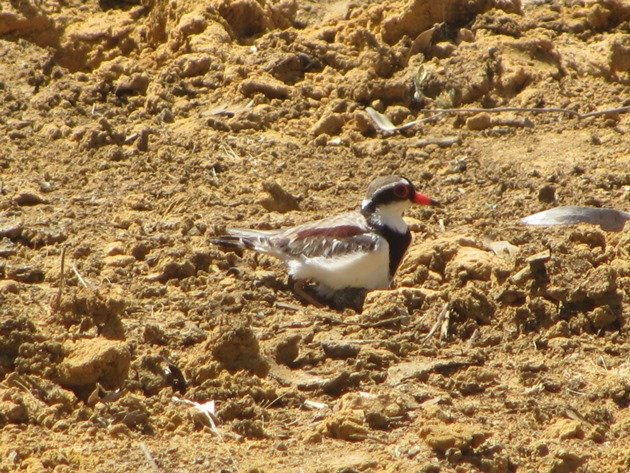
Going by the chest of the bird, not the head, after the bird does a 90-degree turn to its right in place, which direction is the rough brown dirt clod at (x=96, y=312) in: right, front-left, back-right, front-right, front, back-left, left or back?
front-right

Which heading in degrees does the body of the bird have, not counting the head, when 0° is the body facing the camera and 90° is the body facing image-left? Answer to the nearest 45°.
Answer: approximately 270°

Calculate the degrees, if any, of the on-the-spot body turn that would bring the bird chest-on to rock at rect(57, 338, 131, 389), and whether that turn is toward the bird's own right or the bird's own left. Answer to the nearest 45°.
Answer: approximately 135° to the bird's own right

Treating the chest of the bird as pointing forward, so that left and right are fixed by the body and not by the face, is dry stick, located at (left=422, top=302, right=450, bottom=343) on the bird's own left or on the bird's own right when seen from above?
on the bird's own right

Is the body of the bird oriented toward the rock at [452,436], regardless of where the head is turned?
no

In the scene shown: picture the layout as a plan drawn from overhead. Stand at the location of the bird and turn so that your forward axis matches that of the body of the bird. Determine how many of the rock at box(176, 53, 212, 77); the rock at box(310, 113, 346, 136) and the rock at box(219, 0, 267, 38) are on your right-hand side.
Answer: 0

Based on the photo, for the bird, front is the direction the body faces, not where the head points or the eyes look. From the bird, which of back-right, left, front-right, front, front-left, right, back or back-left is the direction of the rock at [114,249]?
back

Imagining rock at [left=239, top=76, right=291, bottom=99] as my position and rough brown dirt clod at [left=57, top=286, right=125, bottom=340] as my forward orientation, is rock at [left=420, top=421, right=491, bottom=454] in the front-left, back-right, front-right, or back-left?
front-left

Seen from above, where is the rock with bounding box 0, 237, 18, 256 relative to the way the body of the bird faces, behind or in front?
behind

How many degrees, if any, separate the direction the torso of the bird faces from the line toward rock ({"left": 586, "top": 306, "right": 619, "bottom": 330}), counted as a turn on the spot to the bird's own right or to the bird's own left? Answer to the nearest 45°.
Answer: approximately 45° to the bird's own right

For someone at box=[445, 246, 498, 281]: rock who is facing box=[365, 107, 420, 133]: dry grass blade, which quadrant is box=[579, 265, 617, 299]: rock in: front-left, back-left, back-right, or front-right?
back-right

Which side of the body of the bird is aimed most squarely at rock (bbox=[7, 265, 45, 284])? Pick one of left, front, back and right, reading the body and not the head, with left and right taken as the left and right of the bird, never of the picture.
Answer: back

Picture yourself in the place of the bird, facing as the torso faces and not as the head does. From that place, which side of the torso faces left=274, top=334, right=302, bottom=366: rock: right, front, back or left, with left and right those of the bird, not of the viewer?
right

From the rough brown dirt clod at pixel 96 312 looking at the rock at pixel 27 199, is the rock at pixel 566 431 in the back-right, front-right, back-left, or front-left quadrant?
back-right

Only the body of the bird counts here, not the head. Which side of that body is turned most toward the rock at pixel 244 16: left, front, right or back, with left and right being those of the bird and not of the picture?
left

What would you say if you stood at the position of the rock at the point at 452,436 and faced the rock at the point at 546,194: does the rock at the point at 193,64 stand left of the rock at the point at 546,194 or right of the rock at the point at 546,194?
left

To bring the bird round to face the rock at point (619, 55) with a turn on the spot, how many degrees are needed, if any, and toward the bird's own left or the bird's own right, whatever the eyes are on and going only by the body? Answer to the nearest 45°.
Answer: approximately 45° to the bird's own left
